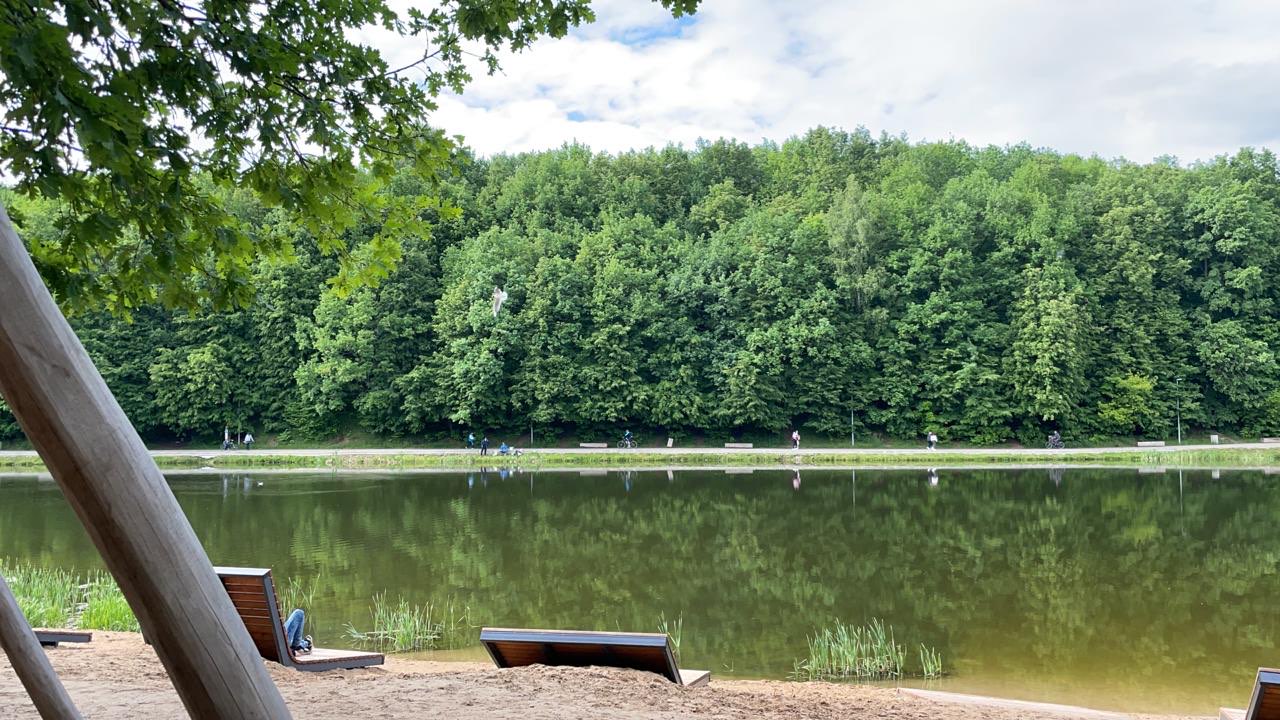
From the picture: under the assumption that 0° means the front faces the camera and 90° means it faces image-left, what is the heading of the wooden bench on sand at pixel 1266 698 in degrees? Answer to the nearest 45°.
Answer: approximately 135°

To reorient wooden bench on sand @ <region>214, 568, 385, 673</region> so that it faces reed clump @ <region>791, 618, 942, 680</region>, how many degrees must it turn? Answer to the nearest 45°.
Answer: approximately 45° to its right

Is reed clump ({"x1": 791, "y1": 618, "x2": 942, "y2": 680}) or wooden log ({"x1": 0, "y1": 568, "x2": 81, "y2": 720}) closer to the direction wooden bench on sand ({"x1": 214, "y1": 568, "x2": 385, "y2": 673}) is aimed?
the reed clump

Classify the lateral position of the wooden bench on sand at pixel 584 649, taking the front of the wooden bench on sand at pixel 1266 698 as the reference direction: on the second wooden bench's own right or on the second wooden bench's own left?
on the second wooden bench's own left

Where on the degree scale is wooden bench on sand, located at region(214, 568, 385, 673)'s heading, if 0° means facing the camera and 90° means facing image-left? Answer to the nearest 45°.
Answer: approximately 225°

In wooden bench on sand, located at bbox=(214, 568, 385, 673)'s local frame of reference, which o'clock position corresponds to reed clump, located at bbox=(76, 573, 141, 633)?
The reed clump is roughly at 10 o'clock from the wooden bench on sand.

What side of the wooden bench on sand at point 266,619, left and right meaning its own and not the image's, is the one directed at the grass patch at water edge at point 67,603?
left

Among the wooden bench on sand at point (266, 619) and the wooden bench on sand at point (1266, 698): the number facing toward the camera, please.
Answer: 0

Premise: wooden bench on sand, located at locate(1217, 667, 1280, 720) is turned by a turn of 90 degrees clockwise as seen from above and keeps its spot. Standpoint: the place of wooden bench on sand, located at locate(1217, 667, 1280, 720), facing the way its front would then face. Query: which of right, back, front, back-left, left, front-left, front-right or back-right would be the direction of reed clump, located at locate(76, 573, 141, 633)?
back-left

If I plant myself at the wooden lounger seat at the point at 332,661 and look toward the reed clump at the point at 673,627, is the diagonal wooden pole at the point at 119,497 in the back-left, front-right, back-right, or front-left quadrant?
back-right
